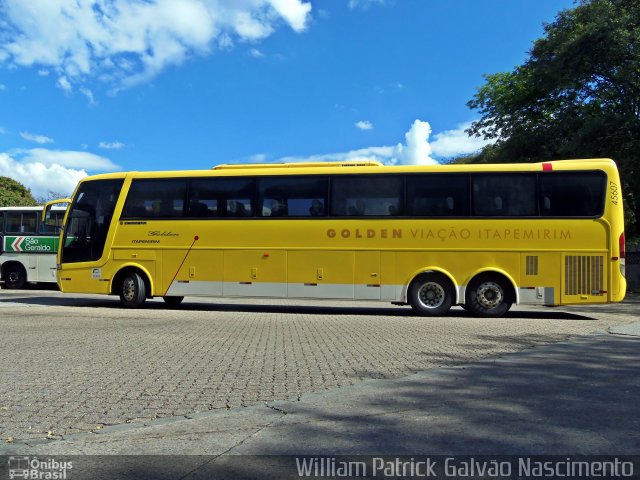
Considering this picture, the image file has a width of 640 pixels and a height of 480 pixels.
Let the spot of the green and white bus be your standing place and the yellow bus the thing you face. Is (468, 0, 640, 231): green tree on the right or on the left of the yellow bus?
left

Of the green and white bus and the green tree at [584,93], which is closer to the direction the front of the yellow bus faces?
the green and white bus

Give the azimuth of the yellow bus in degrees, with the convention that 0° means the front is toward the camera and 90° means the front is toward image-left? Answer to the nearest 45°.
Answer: approximately 90°

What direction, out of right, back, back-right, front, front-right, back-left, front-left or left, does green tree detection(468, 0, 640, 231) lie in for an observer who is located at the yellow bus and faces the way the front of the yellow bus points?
back-right

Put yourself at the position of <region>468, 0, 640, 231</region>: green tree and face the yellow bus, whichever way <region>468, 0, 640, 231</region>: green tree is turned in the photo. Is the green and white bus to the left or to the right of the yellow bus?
right

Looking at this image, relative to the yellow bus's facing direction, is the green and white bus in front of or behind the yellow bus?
in front
